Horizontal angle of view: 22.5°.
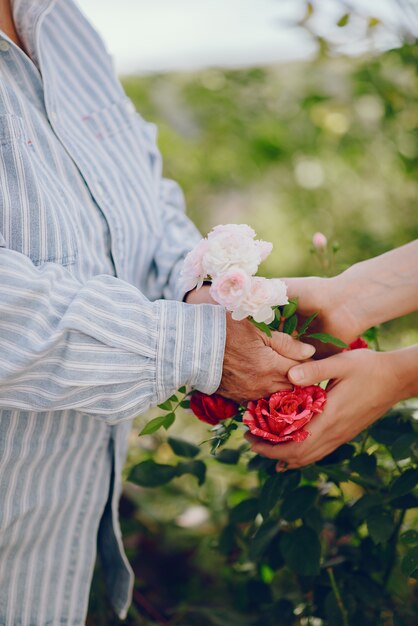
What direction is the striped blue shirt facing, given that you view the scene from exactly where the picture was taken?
facing the viewer and to the right of the viewer
